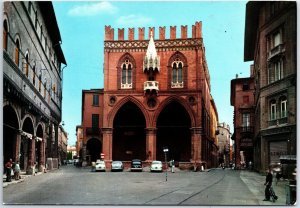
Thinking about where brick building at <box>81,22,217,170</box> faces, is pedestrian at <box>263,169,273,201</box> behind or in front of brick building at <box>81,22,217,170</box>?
in front

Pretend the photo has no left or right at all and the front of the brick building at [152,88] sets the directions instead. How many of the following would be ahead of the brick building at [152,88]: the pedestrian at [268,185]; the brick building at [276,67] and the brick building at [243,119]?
2

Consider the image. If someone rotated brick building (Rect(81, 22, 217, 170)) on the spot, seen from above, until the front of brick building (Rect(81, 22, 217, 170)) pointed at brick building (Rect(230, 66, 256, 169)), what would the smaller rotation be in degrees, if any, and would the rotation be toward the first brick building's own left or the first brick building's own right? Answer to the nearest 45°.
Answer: approximately 135° to the first brick building's own left

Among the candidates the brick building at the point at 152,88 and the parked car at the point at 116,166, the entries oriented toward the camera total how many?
2

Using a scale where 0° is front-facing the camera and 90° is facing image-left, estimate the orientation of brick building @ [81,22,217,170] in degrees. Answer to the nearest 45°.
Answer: approximately 0°

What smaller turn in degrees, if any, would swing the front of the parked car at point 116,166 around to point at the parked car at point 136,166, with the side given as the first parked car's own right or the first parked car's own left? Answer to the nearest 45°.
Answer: approximately 90° to the first parked car's own left

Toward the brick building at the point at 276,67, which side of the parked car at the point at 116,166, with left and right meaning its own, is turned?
front
